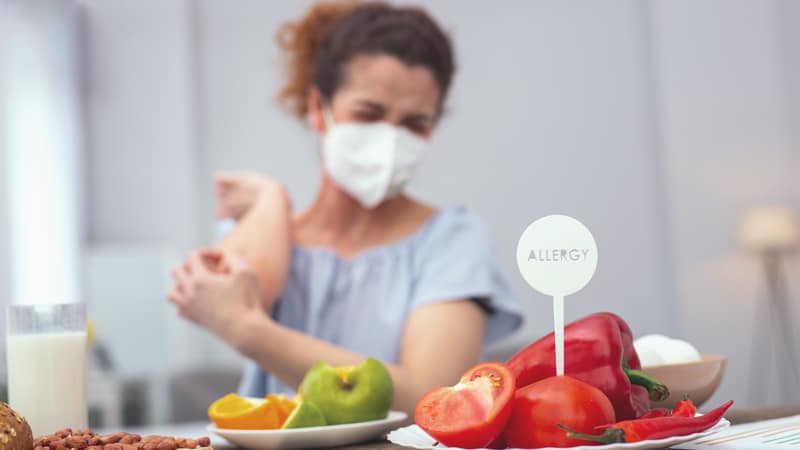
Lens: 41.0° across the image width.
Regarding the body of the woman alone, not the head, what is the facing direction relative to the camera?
toward the camera

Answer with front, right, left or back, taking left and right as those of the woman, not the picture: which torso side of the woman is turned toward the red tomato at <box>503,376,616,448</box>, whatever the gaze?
front

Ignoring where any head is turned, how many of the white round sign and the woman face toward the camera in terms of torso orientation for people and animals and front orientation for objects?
2

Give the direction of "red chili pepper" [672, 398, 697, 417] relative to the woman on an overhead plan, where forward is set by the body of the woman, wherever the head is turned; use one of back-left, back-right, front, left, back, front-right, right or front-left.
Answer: front

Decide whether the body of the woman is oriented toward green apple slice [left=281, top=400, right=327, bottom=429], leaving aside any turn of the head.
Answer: yes

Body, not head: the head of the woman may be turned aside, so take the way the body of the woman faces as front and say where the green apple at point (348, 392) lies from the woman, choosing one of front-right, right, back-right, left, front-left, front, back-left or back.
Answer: front

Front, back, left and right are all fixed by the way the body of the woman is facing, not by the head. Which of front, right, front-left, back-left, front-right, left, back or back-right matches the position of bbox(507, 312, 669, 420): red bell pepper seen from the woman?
front

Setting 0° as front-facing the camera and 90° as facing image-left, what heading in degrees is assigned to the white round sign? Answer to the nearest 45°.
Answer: approximately 0°
